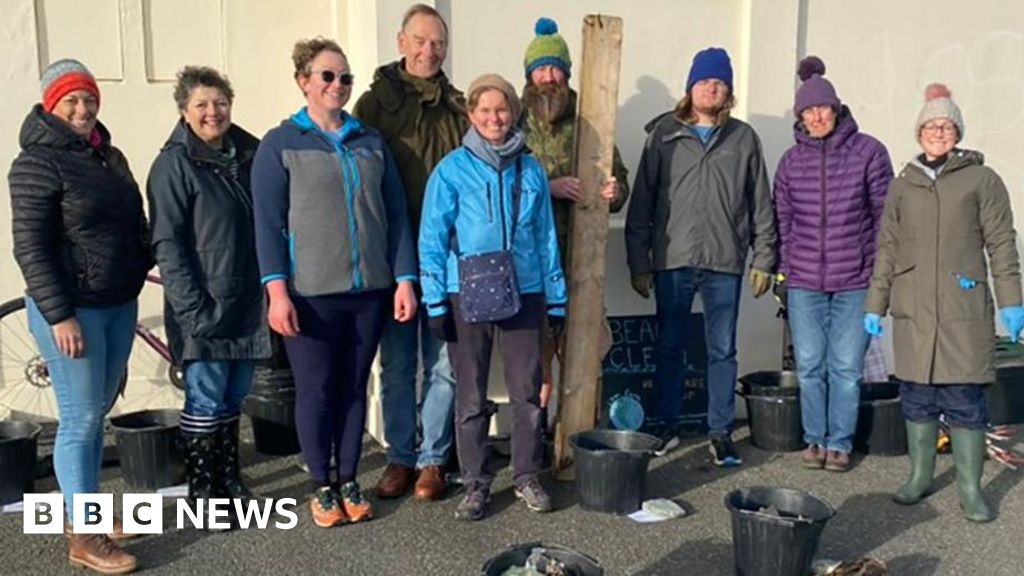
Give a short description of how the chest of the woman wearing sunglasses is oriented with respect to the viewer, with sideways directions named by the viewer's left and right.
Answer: facing the viewer and to the right of the viewer

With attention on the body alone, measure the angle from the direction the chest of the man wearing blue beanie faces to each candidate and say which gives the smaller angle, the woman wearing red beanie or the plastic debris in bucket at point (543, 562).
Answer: the plastic debris in bucket

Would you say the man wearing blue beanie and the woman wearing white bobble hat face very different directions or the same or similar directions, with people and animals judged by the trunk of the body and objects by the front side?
same or similar directions

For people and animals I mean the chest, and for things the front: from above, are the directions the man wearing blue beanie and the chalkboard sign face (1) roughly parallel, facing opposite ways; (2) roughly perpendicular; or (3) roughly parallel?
roughly parallel

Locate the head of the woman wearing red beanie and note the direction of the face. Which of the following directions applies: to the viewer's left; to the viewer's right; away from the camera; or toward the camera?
toward the camera

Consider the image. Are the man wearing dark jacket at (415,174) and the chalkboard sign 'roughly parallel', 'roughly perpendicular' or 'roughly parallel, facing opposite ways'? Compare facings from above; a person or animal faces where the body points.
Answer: roughly parallel

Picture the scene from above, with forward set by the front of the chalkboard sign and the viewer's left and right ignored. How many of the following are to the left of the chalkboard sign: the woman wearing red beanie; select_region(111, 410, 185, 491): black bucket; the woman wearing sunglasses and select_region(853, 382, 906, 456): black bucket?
1

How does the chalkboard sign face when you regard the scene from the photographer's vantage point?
facing the viewer

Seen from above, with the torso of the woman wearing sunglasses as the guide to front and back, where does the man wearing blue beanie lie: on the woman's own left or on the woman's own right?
on the woman's own left

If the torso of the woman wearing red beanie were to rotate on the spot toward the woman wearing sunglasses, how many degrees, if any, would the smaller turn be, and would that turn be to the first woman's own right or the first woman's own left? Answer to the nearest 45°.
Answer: approximately 45° to the first woman's own left

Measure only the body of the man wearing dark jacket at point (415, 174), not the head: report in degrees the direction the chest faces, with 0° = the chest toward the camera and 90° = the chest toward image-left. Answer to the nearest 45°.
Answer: approximately 0°

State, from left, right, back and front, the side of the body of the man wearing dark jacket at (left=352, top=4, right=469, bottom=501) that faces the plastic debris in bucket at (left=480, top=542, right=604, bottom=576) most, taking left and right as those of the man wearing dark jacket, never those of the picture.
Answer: front

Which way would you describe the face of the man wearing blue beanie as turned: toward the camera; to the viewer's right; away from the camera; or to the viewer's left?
toward the camera

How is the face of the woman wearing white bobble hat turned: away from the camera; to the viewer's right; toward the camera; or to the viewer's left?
toward the camera

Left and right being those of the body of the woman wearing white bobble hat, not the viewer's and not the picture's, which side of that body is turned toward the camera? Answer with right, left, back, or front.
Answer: front
